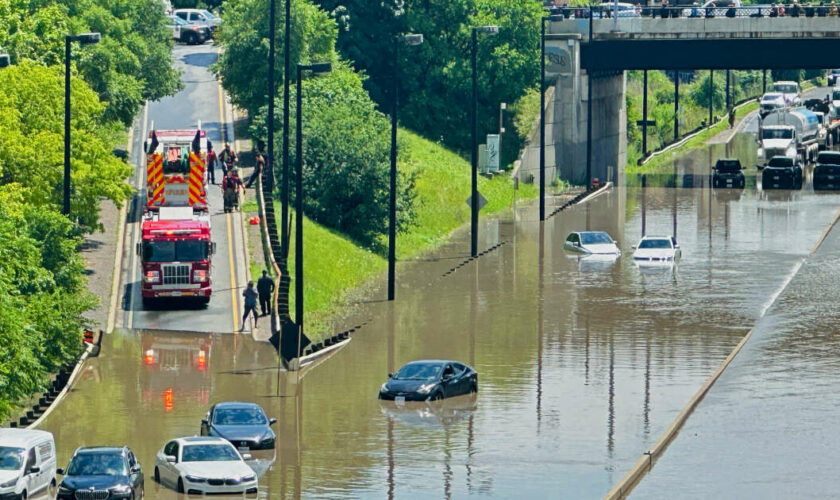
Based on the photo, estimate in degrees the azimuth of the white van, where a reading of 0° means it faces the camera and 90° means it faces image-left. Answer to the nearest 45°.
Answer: approximately 45°

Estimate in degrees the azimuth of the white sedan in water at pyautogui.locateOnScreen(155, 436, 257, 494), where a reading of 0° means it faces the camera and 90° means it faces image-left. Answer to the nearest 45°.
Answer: approximately 315°

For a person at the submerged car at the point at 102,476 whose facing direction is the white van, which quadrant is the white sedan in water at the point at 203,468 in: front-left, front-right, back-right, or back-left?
back-right

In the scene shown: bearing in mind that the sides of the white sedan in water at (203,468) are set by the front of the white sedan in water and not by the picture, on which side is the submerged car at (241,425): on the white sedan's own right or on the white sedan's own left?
on the white sedan's own left

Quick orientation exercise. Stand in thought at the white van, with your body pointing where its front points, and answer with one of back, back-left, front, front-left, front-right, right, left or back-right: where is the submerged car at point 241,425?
back

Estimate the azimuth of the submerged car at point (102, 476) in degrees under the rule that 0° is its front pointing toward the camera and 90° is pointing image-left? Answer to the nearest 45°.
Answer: approximately 0°

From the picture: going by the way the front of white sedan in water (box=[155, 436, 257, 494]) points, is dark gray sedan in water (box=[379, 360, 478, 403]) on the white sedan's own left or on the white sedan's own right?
on the white sedan's own left

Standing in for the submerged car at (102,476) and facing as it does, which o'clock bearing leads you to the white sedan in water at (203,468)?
The white sedan in water is roughly at 8 o'clock from the submerged car.
